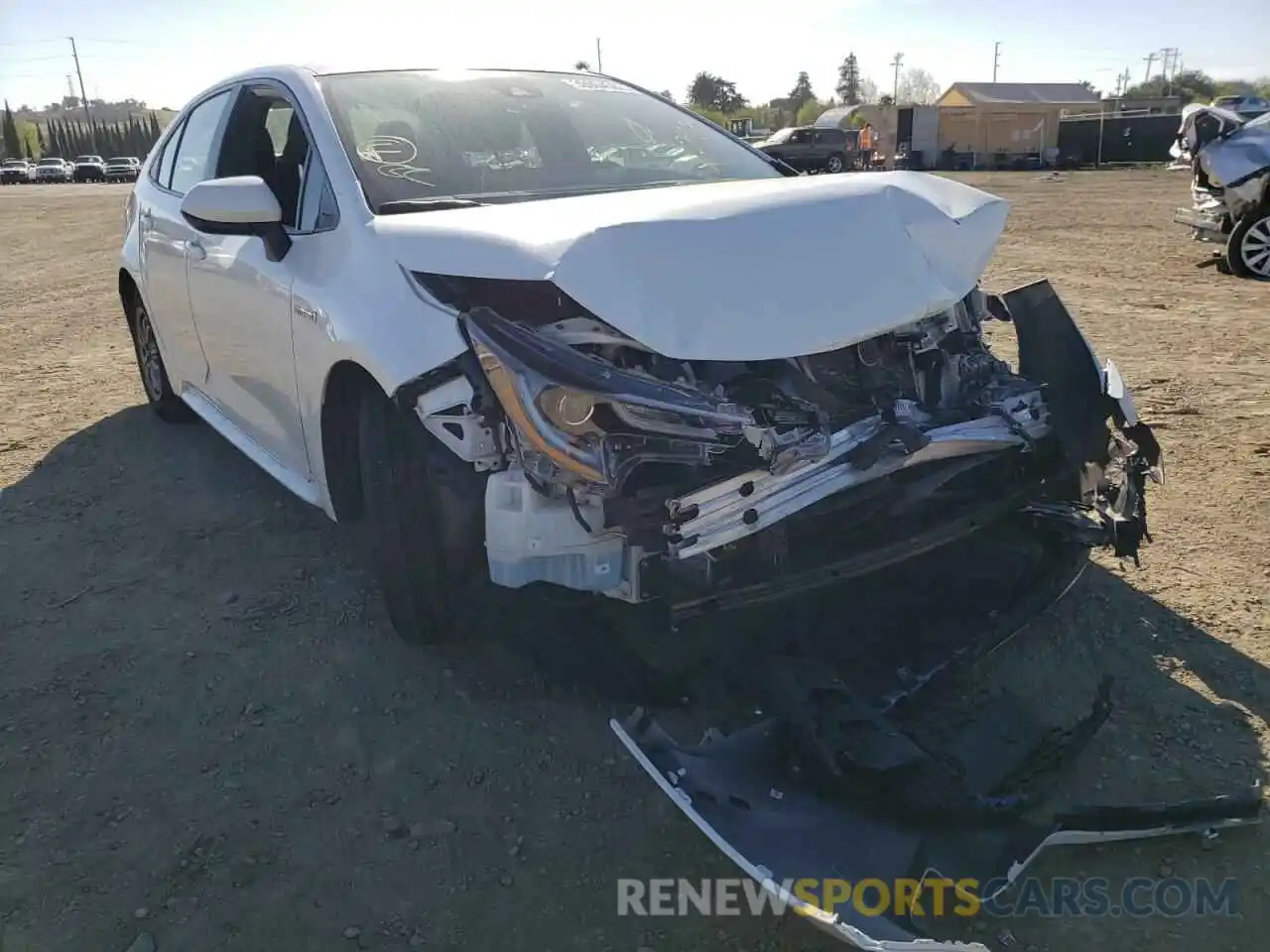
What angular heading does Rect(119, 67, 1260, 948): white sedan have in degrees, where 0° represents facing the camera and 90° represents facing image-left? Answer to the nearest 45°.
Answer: approximately 315°

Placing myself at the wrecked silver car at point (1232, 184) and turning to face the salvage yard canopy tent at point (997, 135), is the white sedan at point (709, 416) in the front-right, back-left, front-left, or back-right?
back-left

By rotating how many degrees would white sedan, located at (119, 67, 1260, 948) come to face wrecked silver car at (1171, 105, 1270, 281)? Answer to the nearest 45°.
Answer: approximately 90° to its left

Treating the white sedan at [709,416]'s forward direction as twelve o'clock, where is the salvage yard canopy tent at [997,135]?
The salvage yard canopy tent is roughly at 8 o'clock from the white sedan.
